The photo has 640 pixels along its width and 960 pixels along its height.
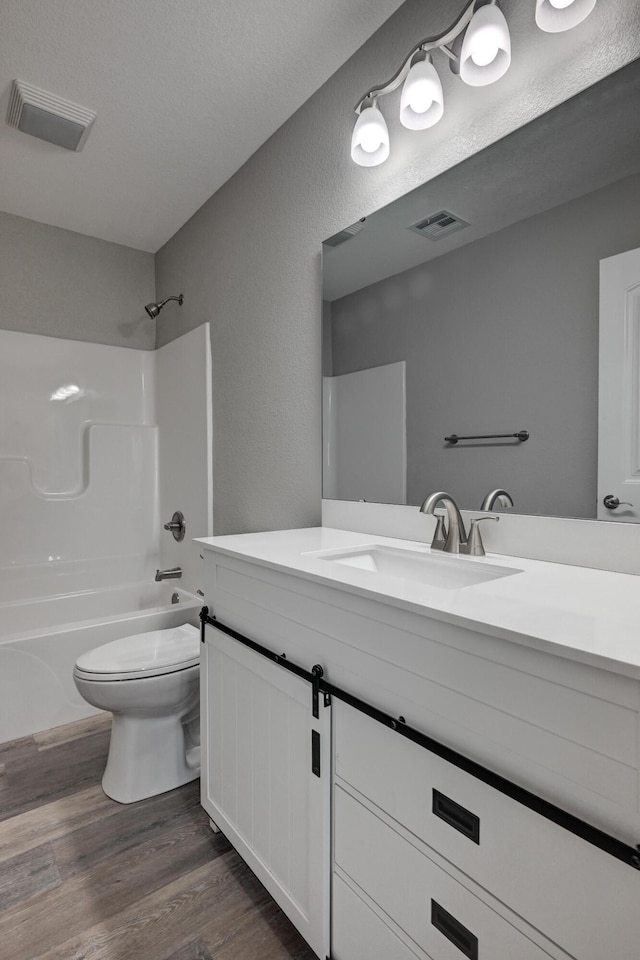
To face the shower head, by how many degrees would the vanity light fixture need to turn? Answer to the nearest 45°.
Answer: approximately 90° to its right

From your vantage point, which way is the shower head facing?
to the viewer's left

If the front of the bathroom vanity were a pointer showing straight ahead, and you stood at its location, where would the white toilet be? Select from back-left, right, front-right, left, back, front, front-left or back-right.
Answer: right

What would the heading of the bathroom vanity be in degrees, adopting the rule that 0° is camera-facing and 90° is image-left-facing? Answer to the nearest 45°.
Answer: approximately 45°

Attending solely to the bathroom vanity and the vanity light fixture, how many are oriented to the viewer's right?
0

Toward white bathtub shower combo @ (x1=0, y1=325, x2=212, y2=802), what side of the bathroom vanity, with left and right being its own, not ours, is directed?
right

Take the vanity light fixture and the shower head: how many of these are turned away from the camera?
0
